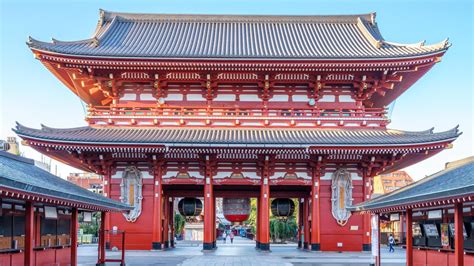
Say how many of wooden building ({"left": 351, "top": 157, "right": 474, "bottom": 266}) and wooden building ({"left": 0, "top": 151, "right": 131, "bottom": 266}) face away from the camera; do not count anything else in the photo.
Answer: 0

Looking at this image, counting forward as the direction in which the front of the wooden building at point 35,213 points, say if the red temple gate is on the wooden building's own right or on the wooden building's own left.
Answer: on the wooden building's own left

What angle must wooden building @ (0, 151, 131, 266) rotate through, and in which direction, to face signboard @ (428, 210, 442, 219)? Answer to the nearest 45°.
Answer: approximately 45° to its left

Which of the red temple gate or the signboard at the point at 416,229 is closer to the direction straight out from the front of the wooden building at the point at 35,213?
the signboard

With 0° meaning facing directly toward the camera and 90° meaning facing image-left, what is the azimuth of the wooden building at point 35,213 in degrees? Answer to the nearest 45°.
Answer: approximately 315°

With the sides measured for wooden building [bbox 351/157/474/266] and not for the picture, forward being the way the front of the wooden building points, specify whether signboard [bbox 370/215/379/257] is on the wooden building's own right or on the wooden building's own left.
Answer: on the wooden building's own right

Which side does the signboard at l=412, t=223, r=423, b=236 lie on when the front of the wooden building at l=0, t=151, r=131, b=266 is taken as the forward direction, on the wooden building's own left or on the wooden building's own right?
on the wooden building's own left

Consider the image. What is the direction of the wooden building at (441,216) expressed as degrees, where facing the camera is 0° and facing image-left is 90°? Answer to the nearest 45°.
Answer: approximately 45°
